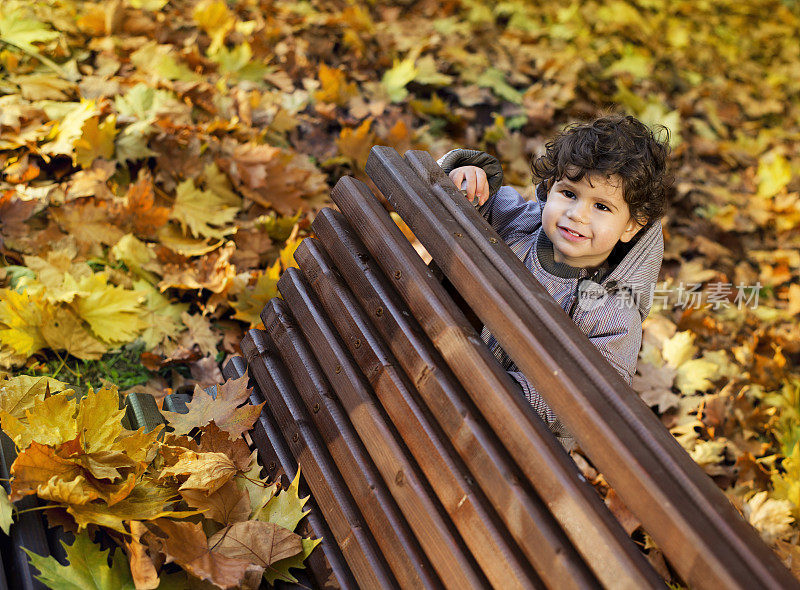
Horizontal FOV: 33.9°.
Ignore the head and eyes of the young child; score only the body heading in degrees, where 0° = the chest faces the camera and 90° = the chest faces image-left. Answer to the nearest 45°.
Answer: approximately 45°

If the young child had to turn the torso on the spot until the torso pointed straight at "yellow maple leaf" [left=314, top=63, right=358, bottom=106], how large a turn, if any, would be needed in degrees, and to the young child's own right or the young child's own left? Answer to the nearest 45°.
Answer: approximately 90° to the young child's own right

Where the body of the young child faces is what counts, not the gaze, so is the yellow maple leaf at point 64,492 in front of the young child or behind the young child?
in front

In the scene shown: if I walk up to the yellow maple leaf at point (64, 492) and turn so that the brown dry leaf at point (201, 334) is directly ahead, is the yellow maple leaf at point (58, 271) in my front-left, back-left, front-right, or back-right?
front-left

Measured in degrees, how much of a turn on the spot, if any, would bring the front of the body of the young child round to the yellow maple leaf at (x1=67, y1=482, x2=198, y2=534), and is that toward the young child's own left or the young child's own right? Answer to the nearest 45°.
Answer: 0° — they already face it

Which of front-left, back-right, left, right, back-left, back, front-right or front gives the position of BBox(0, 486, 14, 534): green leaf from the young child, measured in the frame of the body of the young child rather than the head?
front

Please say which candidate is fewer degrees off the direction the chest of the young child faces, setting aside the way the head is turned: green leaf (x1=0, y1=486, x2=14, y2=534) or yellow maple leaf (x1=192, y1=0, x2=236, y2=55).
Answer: the green leaf

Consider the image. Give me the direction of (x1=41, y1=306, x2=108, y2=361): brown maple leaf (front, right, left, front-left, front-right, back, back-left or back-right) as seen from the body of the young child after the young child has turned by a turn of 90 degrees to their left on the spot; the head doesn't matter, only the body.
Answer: back-right

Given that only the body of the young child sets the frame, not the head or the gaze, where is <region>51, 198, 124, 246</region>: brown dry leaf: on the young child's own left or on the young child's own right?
on the young child's own right

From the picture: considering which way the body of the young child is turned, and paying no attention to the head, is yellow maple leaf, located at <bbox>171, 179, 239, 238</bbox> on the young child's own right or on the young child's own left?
on the young child's own right

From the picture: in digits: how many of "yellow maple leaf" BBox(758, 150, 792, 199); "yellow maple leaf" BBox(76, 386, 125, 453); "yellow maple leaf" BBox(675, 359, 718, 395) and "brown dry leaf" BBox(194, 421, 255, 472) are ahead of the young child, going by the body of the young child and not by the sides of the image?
2

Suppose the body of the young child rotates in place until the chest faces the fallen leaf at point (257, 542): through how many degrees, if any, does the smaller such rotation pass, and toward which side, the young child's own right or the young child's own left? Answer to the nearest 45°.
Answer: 0° — they already face it
